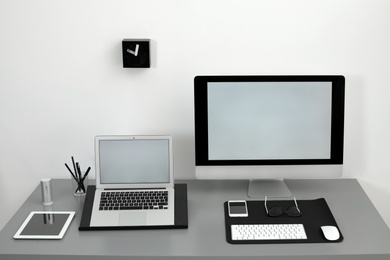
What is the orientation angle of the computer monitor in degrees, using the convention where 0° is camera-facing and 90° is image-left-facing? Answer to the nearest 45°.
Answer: approximately 0°

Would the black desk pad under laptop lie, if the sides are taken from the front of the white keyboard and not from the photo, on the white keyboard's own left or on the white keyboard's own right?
on the white keyboard's own right

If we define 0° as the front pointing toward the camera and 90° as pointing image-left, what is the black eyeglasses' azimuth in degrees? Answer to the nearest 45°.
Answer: approximately 0°
